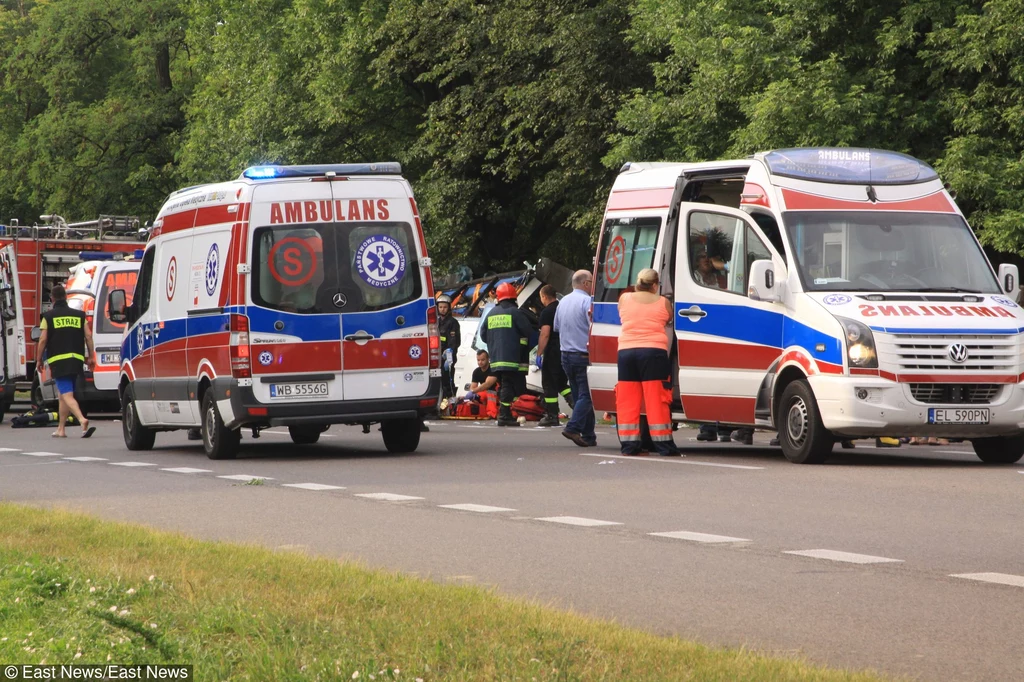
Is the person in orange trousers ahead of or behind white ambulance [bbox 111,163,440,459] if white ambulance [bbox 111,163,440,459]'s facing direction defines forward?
behind

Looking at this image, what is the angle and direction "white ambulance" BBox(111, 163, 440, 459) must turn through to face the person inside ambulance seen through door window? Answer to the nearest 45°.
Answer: approximately 135° to its right

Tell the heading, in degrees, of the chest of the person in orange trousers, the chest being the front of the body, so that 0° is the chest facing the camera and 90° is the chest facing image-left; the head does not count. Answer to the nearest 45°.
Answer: approximately 180°

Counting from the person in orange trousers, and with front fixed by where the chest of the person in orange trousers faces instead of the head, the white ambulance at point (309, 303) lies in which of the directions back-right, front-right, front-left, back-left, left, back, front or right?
left

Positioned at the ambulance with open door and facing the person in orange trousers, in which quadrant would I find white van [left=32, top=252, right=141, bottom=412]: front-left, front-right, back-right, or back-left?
front-right

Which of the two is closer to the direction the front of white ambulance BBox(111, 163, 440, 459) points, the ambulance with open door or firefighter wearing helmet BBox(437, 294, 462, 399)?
the firefighter wearing helmet

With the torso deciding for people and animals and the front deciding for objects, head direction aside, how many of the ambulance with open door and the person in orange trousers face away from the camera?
1

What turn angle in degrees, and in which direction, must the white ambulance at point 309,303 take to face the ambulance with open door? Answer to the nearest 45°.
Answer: approximately 135° to its right

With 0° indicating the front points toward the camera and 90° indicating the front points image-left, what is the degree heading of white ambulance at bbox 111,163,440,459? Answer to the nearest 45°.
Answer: approximately 135°

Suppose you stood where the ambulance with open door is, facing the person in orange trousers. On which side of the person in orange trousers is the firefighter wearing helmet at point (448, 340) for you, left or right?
right

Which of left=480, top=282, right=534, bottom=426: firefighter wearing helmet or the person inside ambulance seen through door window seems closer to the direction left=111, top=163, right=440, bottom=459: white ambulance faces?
the firefighter wearing helmet

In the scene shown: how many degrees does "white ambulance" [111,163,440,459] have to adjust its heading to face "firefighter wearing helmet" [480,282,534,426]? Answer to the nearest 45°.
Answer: approximately 90° to its right

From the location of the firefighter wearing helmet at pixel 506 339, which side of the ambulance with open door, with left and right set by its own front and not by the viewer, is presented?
back

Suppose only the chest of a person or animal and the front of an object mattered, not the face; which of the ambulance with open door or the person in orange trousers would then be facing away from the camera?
the person in orange trousers

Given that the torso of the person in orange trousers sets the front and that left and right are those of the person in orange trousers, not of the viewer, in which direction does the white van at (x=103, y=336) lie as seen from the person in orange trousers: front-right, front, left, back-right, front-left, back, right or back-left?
front-left
